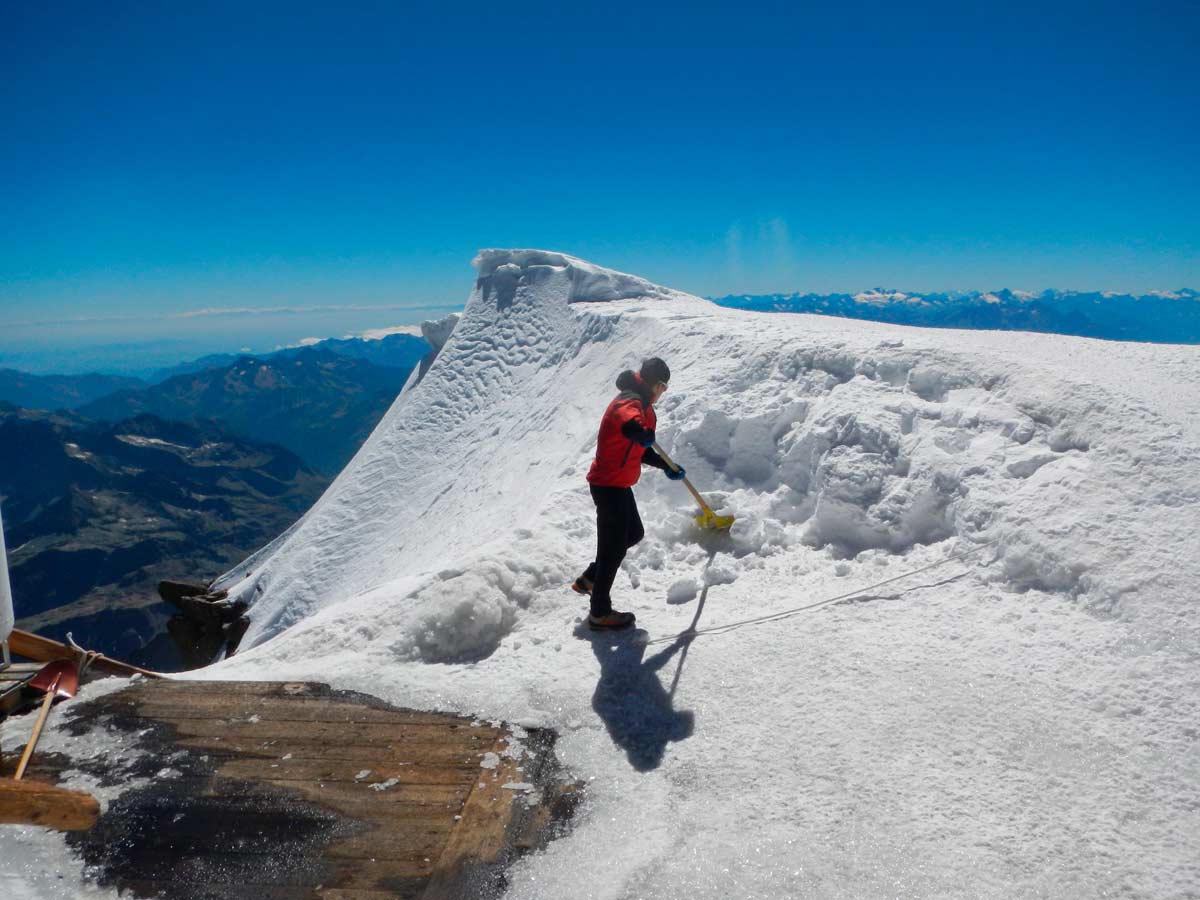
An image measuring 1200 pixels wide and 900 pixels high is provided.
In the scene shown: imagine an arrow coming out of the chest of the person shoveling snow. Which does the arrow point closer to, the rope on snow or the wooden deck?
the rope on snow

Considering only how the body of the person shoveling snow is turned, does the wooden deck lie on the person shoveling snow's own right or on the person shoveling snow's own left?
on the person shoveling snow's own right

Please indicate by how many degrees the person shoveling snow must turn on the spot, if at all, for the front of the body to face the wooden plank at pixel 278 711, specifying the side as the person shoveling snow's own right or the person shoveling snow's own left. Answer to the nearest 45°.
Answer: approximately 135° to the person shoveling snow's own right

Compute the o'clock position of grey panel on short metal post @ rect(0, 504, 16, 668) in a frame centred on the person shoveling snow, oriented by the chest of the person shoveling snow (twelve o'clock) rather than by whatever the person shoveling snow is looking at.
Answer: The grey panel on short metal post is roughly at 5 o'clock from the person shoveling snow.

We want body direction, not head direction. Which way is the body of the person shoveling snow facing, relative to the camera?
to the viewer's right

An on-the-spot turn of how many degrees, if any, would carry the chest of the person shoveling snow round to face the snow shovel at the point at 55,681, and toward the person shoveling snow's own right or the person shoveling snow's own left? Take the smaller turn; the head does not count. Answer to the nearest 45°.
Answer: approximately 180°

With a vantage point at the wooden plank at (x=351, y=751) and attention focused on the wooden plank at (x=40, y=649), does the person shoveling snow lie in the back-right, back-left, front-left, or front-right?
back-right

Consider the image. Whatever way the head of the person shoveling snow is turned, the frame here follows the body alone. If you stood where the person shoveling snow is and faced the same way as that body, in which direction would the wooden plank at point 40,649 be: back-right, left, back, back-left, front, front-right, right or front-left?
back
